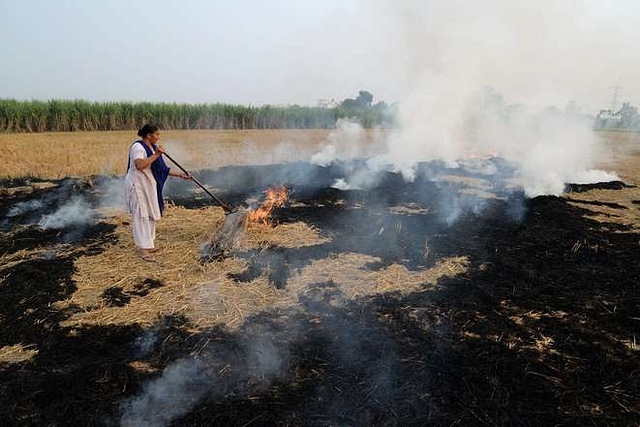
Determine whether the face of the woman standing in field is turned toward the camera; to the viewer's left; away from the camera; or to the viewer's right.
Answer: to the viewer's right

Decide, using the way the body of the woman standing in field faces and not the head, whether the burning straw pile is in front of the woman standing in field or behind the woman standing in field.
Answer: in front

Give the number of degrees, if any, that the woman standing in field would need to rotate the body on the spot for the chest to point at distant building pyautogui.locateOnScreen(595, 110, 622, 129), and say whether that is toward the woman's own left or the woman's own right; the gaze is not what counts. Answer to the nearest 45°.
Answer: approximately 45° to the woman's own left

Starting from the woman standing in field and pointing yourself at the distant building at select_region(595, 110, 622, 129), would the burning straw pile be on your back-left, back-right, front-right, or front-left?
front-right

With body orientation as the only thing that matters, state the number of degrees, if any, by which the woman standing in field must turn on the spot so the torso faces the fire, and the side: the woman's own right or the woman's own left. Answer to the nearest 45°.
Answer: approximately 45° to the woman's own left

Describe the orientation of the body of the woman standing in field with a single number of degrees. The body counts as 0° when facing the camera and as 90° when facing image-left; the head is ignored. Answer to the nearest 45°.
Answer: approximately 270°
